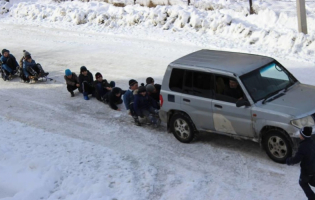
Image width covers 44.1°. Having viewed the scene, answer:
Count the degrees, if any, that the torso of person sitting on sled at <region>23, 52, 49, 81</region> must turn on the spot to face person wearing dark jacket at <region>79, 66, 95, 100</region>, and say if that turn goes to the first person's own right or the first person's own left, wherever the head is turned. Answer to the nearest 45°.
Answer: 0° — they already face them

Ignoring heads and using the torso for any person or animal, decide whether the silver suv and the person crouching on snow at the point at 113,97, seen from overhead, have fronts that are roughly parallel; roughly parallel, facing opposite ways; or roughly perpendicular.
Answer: roughly parallel

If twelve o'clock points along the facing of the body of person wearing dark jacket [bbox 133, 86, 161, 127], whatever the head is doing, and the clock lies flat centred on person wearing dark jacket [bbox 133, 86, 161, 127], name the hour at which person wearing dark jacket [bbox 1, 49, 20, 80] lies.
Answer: person wearing dark jacket [bbox 1, 49, 20, 80] is roughly at 6 o'clock from person wearing dark jacket [bbox 133, 86, 161, 127].

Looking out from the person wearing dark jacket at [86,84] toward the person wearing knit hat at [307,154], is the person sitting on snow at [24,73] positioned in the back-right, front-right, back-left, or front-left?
back-right

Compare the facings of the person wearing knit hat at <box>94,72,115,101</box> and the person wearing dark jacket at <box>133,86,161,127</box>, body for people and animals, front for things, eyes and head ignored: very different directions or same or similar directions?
same or similar directions

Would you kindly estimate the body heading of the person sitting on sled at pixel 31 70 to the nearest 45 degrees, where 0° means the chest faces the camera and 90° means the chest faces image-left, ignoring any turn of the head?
approximately 315°

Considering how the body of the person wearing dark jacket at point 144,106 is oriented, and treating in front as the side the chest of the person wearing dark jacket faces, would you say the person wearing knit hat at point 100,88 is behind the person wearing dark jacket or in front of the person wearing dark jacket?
behind

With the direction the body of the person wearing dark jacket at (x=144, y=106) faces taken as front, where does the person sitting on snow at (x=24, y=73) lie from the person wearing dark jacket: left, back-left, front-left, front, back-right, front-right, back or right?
back

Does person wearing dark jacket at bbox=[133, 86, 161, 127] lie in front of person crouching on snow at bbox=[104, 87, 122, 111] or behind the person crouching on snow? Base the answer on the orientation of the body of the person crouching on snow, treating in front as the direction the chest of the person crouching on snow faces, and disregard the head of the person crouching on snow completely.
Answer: in front

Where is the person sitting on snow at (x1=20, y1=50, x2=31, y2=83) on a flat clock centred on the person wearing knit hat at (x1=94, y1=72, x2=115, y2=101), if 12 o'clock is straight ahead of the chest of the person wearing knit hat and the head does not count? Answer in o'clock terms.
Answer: The person sitting on snow is roughly at 6 o'clock from the person wearing knit hat.

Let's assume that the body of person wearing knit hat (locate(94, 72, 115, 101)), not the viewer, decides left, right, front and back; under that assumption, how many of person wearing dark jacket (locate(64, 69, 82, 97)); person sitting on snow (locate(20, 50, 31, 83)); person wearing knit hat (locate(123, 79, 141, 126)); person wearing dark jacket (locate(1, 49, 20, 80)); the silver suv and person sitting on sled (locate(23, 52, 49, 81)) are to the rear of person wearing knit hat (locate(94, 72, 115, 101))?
4

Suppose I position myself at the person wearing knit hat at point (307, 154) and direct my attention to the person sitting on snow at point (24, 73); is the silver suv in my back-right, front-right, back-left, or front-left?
front-right

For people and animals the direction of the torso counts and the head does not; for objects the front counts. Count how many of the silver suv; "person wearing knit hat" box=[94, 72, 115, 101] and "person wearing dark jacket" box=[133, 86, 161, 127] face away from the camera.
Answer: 0

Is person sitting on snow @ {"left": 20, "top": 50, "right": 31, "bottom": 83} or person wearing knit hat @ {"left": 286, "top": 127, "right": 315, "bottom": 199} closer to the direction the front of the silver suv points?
the person wearing knit hat

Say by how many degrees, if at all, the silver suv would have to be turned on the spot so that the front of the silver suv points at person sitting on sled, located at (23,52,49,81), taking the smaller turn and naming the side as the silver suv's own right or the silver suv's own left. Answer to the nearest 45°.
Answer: approximately 180°

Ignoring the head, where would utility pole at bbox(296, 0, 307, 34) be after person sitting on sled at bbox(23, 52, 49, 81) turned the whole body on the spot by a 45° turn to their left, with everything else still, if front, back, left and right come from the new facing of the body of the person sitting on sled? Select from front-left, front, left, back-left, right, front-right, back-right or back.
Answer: front

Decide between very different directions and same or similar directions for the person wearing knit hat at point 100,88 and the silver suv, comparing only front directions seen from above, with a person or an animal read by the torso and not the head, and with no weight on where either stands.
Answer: same or similar directions

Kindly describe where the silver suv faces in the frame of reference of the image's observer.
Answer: facing the viewer and to the right of the viewer

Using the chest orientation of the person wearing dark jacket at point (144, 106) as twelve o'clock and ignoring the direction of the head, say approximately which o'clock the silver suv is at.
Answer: The silver suv is roughly at 12 o'clock from the person wearing dark jacket.
